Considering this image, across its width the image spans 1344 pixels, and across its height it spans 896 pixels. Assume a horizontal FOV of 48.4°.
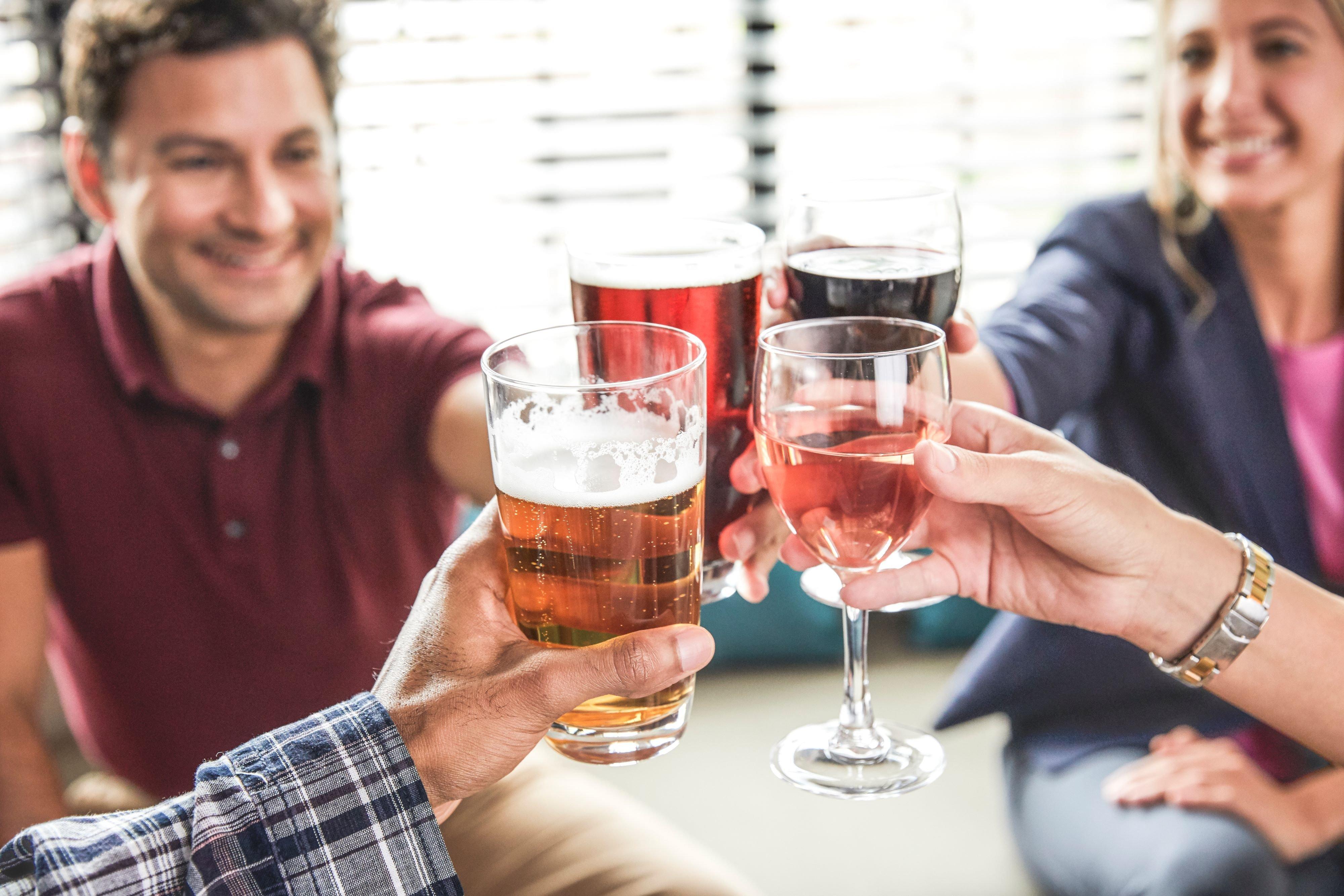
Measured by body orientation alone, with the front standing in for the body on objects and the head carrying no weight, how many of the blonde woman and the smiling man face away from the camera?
0

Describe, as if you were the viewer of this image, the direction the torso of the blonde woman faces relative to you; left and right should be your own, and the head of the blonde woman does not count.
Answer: facing the viewer and to the left of the viewer

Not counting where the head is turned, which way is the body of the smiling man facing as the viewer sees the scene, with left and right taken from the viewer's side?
facing the viewer and to the right of the viewer

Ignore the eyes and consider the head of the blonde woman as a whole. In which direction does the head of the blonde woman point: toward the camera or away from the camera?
toward the camera

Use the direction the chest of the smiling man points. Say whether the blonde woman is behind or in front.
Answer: in front

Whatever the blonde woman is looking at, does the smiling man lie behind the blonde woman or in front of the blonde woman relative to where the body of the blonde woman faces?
in front

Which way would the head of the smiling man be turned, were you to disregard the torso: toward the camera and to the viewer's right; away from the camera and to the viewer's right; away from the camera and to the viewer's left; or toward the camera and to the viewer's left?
toward the camera and to the viewer's right
